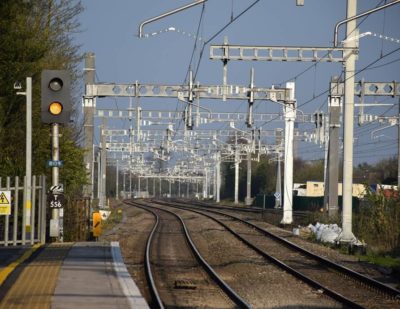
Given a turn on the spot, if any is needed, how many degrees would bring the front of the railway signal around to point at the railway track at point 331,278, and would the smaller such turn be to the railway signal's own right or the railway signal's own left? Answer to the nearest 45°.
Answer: approximately 45° to the railway signal's own left

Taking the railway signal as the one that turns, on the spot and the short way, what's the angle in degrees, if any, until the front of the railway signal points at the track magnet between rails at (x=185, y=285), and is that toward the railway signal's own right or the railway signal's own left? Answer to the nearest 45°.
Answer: approximately 45° to the railway signal's own left

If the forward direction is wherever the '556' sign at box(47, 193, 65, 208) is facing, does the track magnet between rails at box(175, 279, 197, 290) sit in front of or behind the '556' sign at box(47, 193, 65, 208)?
in front

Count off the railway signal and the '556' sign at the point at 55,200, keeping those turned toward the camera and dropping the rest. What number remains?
2

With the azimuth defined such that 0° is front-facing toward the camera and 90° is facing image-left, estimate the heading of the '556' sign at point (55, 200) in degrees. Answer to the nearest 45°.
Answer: approximately 0°

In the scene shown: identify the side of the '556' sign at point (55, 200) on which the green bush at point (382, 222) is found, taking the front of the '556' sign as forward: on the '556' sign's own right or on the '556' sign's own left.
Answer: on the '556' sign's own left
